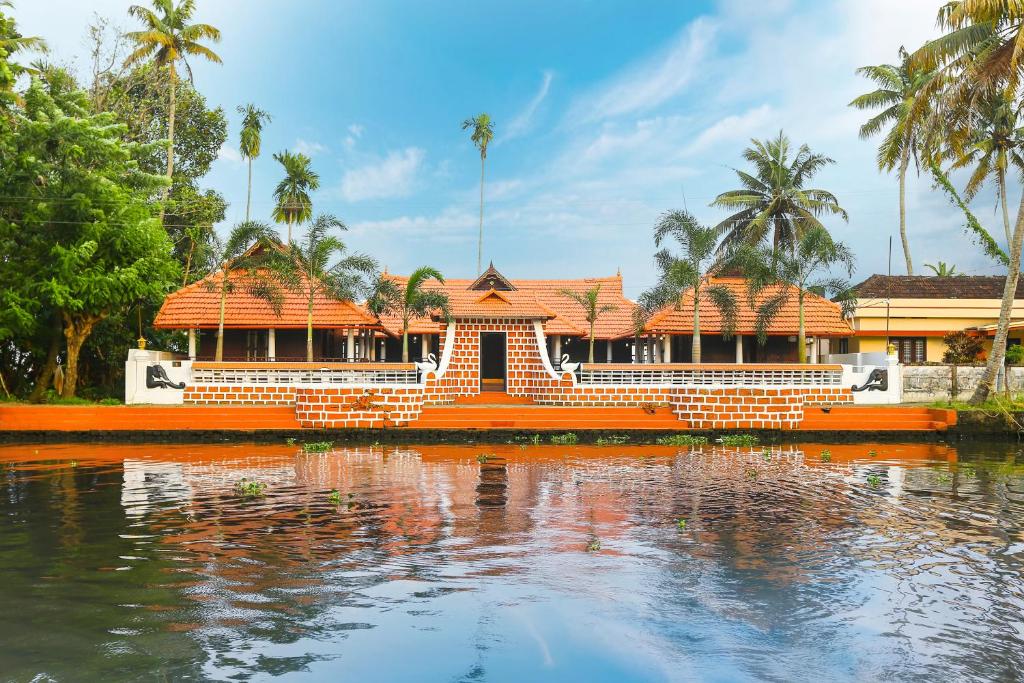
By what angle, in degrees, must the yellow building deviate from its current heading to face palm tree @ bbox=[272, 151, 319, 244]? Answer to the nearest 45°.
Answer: approximately 90° to its right

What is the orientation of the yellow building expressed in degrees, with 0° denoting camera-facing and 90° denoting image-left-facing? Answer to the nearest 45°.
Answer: approximately 0°

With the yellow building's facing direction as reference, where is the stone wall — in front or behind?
in front

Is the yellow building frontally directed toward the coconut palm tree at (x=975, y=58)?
yes

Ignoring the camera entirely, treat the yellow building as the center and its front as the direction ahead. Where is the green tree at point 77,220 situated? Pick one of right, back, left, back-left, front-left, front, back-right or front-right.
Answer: front-right

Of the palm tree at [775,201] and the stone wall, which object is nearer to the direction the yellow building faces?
the stone wall
